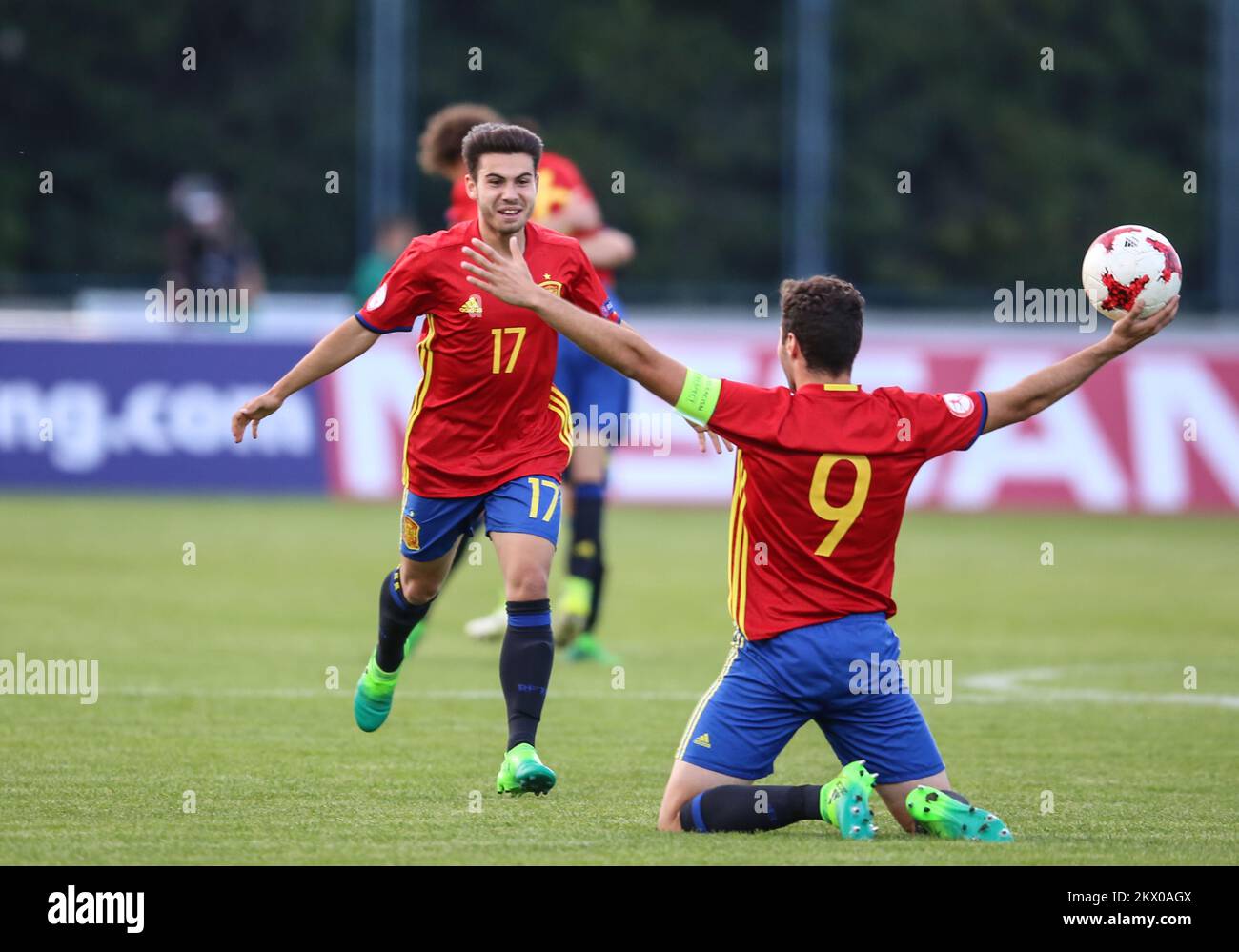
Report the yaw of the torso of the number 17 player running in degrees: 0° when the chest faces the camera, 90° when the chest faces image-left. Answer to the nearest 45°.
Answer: approximately 0°

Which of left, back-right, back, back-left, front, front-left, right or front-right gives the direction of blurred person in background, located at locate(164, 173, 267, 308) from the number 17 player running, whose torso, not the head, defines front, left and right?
back

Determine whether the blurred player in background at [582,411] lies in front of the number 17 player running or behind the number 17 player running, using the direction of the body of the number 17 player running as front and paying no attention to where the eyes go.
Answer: behind

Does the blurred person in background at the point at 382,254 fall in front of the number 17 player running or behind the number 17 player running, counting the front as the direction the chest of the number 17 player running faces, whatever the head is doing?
behind
